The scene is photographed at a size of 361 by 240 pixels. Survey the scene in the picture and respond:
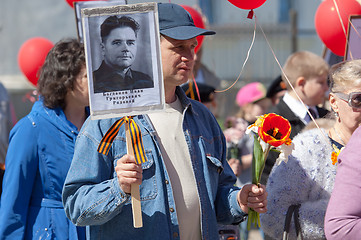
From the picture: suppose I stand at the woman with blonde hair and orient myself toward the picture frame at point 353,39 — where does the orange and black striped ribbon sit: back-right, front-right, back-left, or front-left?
back-left

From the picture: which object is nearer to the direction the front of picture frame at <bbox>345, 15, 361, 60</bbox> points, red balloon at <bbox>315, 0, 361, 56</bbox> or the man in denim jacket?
the man in denim jacket

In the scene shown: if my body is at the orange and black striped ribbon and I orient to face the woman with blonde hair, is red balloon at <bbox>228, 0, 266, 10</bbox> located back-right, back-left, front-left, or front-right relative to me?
front-left

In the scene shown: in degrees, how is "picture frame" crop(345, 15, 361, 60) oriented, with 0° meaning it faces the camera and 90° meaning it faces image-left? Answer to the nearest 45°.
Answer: approximately 0°

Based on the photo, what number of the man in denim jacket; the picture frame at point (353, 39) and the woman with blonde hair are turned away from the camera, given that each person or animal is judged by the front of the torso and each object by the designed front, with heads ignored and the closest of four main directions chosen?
0

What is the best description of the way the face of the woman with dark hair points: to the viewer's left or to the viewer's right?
to the viewer's right

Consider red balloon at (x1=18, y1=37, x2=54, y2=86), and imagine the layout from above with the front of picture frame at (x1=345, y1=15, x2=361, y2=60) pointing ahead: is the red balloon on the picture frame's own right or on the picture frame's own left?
on the picture frame's own right

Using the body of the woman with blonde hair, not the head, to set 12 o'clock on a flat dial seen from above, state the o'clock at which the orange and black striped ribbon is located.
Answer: The orange and black striped ribbon is roughly at 3 o'clock from the woman with blonde hair.

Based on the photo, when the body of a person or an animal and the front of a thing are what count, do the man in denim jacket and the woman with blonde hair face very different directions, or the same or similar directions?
same or similar directions

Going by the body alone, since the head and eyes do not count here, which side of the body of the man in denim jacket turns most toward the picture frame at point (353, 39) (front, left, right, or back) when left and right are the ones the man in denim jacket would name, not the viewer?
left

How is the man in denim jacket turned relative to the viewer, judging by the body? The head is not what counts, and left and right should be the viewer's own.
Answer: facing the viewer and to the right of the viewer

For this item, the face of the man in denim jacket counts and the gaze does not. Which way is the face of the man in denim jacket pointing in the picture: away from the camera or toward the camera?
toward the camera

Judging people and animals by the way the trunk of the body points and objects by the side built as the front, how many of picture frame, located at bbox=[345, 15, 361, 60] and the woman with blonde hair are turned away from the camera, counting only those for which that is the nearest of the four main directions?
0
